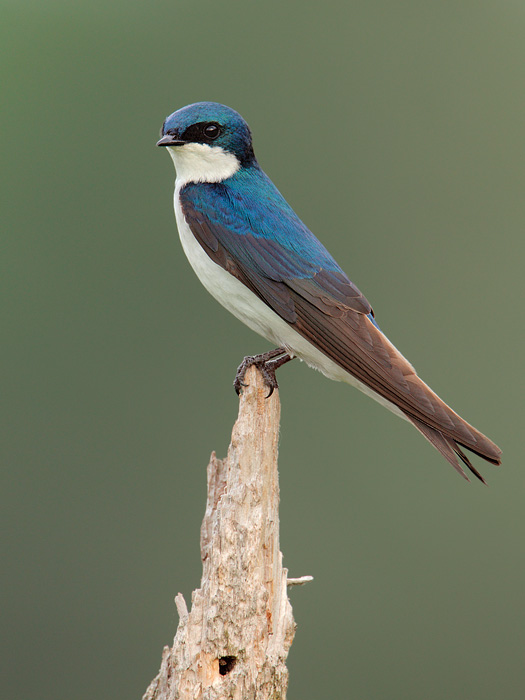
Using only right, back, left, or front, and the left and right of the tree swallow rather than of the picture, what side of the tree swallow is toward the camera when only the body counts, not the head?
left
